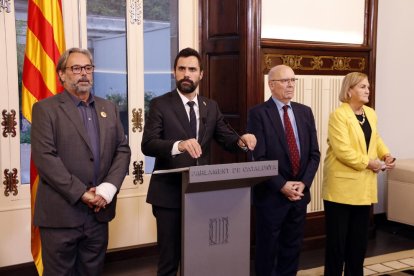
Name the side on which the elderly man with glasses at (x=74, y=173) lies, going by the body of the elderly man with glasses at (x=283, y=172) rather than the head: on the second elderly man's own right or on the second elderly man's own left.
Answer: on the second elderly man's own right

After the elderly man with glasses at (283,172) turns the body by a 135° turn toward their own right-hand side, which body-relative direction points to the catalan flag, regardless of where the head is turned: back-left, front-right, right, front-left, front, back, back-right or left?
front

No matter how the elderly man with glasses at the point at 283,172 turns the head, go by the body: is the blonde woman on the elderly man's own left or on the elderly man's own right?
on the elderly man's own left

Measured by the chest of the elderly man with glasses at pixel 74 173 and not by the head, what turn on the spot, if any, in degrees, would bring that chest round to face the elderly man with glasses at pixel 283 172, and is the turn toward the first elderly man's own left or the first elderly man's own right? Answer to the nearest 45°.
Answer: approximately 45° to the first elderly man's own left
